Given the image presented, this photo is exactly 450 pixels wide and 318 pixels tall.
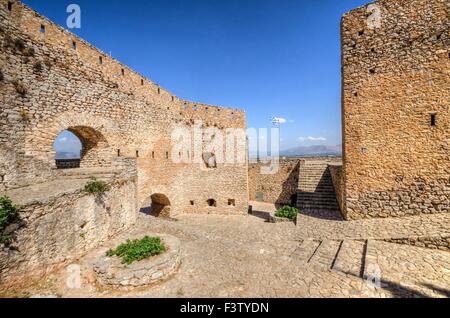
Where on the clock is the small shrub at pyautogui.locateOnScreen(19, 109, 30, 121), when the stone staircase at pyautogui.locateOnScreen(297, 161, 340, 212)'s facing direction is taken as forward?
The small shrub is roughly at 1 o'clock from the stone staircase.

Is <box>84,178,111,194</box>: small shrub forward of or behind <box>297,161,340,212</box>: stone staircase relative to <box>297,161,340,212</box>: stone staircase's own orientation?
forward

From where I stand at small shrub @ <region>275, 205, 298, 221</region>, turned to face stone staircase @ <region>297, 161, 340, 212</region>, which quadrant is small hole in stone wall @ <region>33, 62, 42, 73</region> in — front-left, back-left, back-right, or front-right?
back-left

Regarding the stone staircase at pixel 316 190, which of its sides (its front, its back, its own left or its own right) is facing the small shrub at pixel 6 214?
front

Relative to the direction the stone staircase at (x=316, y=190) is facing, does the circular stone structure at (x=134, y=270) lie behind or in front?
in front

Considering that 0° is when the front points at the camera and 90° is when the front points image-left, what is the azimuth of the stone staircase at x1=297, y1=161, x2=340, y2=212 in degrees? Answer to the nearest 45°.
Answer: approximately 0°

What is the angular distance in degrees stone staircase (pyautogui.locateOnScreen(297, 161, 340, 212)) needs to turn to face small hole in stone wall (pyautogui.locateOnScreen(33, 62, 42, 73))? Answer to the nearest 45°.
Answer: approximately 45° to its right

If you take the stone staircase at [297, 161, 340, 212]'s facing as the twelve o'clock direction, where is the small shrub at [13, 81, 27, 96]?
The small shrub is roughly at 1 o'clock from the stone staircase.
